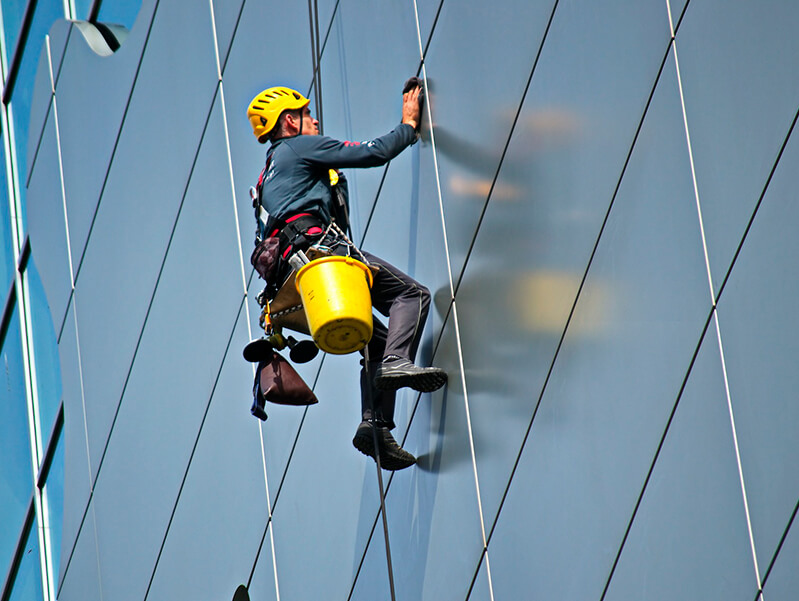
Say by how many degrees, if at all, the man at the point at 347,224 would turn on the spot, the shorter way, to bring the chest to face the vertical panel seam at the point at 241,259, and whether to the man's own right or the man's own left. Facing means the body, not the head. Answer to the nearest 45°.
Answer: approximately 90° to the man's own left

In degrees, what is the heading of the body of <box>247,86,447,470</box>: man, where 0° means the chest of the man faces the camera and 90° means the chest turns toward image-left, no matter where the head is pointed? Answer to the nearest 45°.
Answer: approximately 270°
